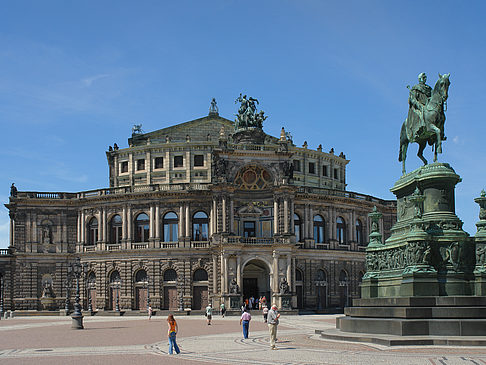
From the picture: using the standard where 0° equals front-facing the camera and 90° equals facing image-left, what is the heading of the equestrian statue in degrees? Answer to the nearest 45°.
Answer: approximately 315°
